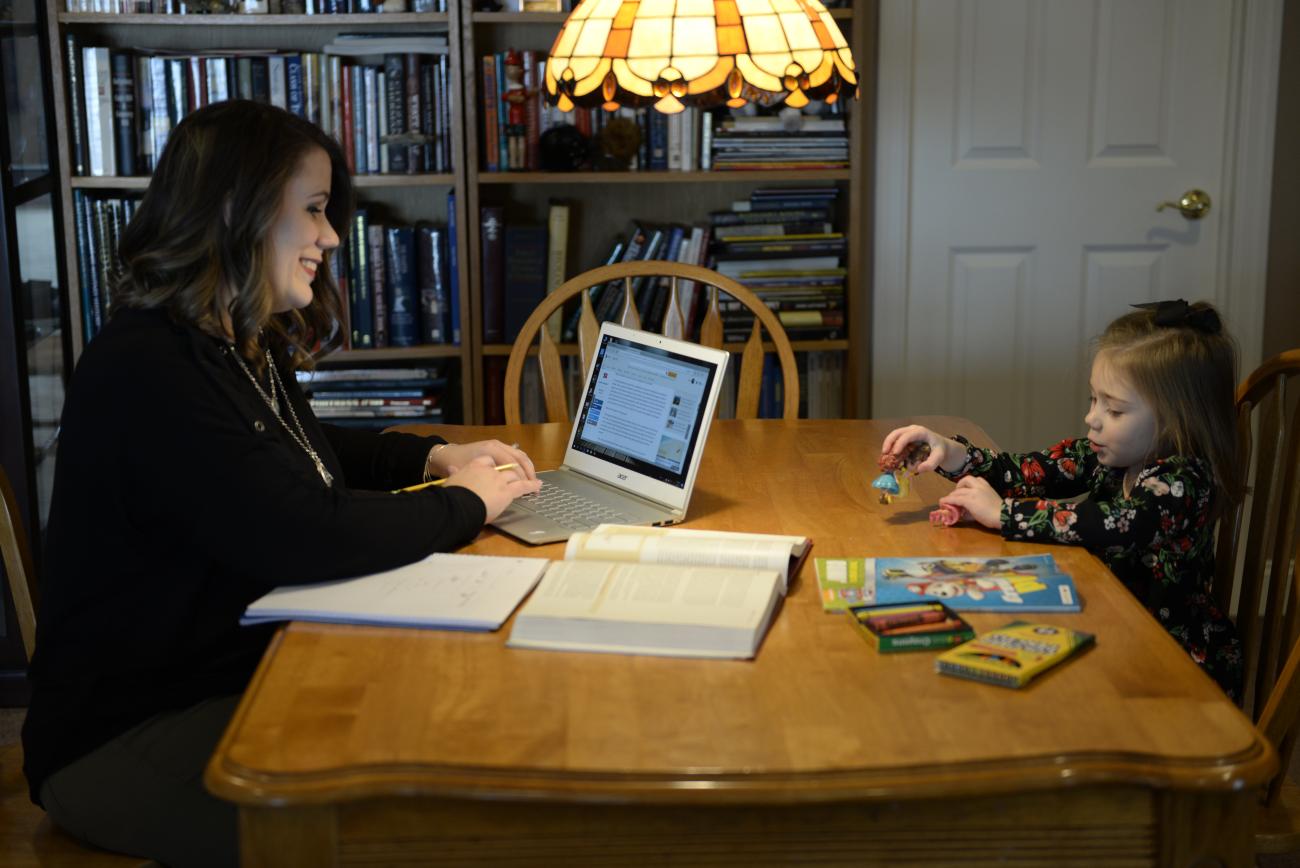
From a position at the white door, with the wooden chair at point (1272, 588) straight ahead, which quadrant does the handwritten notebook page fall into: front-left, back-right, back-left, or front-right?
front-right

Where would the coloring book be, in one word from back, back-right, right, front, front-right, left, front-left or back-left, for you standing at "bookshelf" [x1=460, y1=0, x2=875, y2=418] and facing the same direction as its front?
front

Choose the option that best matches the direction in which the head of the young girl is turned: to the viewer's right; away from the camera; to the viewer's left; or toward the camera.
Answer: to the viewer's left

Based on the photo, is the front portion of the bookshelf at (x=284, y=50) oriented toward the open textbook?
yes

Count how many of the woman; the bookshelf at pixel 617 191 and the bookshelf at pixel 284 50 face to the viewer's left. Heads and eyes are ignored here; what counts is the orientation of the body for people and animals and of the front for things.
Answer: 0

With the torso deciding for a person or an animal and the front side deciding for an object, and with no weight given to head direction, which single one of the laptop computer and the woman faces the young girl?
the woman

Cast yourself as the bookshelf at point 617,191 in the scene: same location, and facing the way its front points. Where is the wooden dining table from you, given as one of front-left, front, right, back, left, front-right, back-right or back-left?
front

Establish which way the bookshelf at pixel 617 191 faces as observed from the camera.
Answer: facing the viewer

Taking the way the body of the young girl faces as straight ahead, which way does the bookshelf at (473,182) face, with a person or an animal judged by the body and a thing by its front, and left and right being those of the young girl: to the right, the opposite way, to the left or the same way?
to the left

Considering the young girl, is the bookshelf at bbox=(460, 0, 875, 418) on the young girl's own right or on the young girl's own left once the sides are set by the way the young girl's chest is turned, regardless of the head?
on the young girl's own right

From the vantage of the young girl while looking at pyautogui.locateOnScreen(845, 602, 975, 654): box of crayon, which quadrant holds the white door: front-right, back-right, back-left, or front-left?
back-right

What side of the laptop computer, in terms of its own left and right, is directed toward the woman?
front

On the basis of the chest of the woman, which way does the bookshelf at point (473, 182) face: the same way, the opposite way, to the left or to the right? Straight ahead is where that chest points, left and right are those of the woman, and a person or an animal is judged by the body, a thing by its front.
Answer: to the right

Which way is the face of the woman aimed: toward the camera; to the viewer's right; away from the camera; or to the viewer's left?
to the viewer's right

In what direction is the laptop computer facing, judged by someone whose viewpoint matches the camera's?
facing the viewer and to the left of the viewer

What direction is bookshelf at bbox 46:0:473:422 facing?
toward the camera
